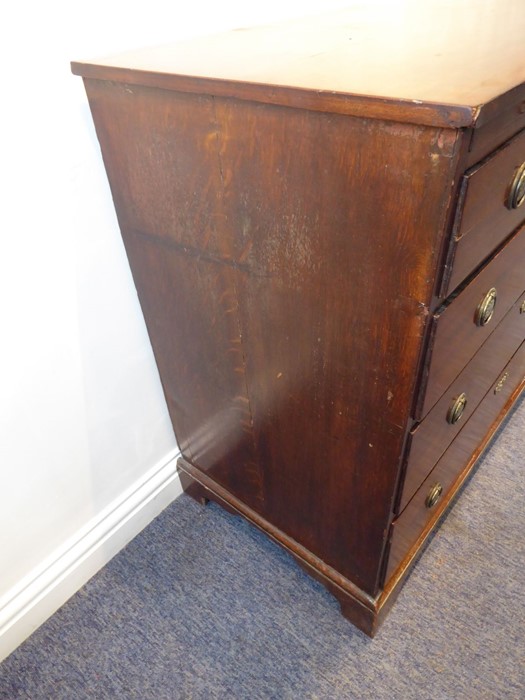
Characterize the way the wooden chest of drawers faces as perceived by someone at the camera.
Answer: facing the viewer and to the right of the viewer
